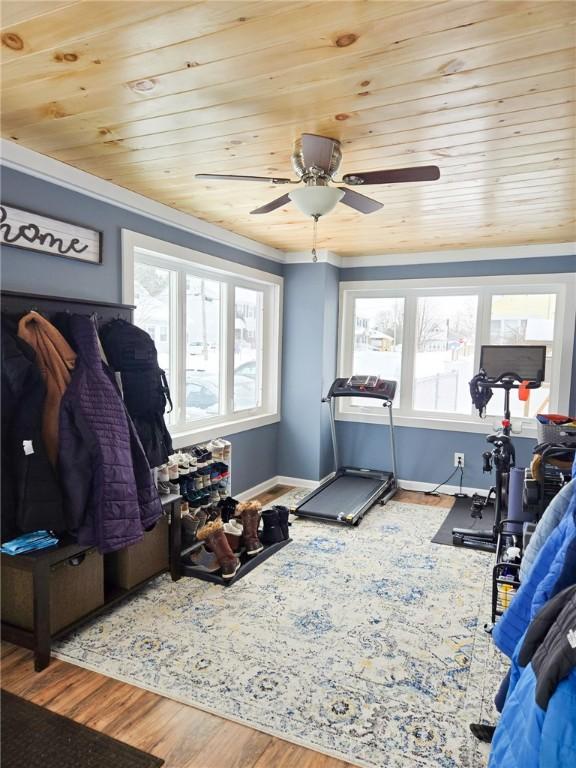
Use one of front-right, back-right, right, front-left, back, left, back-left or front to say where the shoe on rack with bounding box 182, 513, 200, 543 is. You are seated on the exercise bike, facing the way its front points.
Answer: back-left

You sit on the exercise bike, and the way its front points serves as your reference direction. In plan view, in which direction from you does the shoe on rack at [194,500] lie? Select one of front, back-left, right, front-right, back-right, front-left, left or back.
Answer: back-left

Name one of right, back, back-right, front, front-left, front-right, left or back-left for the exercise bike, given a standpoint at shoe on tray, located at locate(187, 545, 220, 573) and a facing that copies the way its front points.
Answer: front-left

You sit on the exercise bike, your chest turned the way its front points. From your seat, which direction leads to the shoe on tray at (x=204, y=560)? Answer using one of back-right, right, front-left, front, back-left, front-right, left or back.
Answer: back-left

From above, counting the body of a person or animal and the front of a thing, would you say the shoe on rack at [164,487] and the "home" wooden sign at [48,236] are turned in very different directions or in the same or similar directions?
same or similar directions

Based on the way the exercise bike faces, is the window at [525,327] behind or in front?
in front

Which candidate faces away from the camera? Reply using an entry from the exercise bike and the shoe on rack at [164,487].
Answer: the exercise bike

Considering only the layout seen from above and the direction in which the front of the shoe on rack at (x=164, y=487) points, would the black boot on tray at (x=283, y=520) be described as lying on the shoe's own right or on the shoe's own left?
on the shoe's own left

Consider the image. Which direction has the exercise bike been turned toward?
away from the camera

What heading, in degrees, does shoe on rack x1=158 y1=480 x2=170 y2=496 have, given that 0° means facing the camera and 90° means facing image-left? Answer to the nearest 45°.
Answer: approximately 315°

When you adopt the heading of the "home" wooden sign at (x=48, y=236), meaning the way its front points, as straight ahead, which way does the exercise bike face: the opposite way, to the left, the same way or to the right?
to the left

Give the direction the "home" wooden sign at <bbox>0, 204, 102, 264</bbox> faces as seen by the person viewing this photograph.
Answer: facing the viewer and to the right of the viewer

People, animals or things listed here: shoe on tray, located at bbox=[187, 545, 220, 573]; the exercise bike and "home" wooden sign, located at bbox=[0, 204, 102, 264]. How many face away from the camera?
1

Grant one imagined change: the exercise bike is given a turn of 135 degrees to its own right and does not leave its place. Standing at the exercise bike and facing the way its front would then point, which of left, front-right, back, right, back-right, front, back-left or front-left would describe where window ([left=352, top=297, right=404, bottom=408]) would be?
back

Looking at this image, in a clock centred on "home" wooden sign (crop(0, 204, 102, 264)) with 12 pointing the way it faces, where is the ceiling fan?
The ceiling fan is roughly at 12 o'clock from the "home" wooden sign.

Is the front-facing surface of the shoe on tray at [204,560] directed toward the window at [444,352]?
no

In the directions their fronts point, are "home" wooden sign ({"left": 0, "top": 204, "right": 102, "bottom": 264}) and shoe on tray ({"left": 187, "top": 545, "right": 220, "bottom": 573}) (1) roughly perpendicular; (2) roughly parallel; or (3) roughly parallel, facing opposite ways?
roughly parallel
